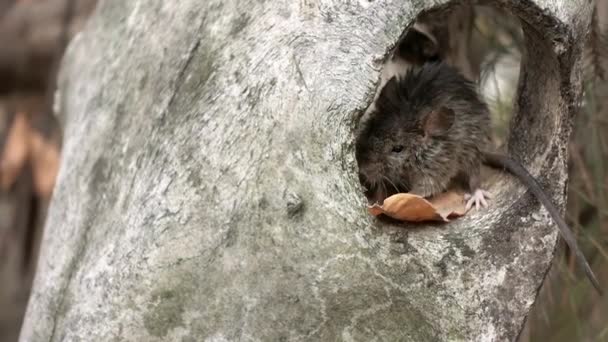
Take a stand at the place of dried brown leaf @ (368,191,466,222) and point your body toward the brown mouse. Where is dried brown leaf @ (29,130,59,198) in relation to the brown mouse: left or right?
left

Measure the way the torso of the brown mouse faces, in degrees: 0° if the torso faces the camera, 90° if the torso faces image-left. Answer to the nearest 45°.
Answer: approximately 90°

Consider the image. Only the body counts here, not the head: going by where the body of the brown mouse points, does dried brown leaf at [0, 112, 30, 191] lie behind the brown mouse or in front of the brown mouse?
in front

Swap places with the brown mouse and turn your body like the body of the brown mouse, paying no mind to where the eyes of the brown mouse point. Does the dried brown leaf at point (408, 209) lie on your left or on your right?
on your left

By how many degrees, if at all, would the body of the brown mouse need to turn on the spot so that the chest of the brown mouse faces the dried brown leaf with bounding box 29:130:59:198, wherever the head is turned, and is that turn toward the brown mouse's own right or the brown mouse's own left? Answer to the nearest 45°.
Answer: approximately 45° to the brown mouse's own right

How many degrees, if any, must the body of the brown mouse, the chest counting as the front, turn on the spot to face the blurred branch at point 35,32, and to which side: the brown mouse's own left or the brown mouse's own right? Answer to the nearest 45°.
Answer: approximately 45° to the brown mouse's own right
